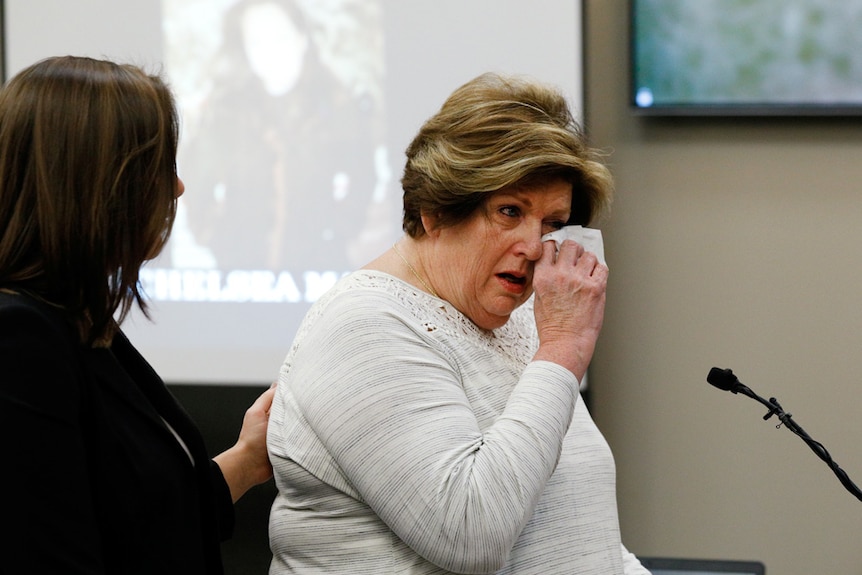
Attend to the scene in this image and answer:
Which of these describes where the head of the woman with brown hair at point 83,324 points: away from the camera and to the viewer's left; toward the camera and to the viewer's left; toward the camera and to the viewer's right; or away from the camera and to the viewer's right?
away from the camera and to the viewer's right

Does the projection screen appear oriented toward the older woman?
yes

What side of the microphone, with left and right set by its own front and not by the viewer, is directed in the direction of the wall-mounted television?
right

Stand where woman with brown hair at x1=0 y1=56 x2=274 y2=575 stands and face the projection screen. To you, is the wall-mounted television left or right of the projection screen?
right

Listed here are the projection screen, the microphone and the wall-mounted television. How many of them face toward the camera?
2

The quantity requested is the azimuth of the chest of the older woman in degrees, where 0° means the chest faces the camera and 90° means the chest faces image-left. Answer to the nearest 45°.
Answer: approximately 315°

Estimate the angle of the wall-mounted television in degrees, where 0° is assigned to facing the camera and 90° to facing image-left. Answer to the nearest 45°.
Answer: approximately 0°

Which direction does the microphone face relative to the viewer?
to the viewer's left

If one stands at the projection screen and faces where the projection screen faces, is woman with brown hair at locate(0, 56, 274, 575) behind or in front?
in front

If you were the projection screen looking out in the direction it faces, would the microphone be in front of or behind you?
in front

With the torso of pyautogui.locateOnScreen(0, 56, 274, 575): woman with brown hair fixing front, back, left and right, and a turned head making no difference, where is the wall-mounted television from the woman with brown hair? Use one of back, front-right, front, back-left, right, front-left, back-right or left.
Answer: front-left

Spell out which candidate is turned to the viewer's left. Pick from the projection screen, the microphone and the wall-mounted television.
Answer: the microphone

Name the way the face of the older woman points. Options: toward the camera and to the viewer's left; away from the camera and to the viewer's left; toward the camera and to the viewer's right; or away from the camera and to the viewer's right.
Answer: toward the camera and to the viewer's right

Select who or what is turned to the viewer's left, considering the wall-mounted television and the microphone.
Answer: the microphone

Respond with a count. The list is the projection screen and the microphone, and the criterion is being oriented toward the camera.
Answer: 1
